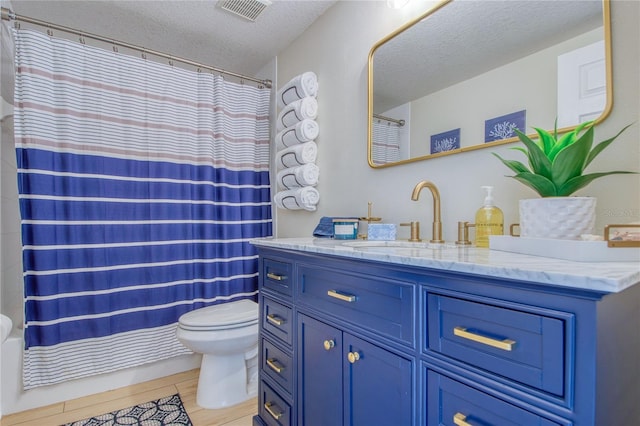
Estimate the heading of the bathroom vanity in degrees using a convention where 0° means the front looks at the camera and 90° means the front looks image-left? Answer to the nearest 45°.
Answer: approximately 45°

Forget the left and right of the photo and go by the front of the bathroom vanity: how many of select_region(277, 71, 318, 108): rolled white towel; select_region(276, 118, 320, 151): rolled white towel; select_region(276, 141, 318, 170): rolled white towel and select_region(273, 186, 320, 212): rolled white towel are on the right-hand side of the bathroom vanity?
4

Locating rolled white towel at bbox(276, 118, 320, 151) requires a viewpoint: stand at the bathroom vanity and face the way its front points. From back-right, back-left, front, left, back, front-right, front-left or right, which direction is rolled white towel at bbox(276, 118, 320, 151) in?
right

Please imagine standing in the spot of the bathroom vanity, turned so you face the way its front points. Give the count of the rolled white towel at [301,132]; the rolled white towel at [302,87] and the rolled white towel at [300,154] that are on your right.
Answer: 3

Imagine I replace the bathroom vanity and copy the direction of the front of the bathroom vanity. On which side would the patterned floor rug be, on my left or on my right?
on my right

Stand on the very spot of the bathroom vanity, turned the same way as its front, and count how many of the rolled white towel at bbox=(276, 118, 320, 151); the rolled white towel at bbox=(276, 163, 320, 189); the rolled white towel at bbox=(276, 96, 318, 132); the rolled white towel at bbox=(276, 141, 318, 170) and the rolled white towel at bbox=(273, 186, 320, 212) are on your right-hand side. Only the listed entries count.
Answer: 5

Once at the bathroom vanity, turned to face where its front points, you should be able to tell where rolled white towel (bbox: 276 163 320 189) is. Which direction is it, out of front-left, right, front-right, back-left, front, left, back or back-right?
right

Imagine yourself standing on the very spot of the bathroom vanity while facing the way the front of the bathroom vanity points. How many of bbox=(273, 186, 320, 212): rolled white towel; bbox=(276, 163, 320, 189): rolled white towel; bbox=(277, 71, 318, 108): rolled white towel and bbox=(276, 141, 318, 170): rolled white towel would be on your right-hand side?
4

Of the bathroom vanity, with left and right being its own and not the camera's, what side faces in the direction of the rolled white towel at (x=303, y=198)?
right

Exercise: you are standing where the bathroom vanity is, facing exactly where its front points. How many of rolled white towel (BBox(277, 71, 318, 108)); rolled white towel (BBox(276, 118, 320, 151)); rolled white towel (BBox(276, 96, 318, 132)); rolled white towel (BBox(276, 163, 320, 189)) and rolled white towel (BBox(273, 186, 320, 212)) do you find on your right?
5

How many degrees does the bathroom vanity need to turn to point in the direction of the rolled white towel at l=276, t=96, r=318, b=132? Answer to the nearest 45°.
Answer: approximately 90° to its right

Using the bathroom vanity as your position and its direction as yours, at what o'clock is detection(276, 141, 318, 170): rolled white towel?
The rolled white towel is roughly at 3 o'clock from the bathroom vanity.
